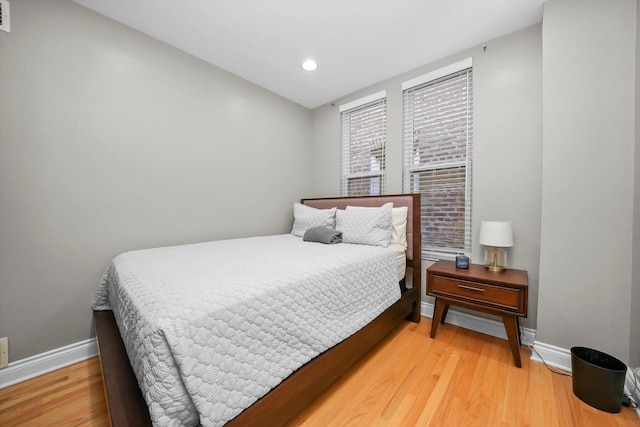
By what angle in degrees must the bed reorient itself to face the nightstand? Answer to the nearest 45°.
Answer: approximately 135° to its left

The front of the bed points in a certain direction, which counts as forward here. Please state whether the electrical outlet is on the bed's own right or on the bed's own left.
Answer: on the bed's own right

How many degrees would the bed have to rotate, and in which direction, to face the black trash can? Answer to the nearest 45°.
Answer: approximately 135° to its left

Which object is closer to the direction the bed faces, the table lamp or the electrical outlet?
the electrical outlet

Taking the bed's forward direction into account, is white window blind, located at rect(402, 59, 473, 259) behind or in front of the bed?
behind

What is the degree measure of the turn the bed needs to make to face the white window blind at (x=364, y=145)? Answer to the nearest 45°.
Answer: approximately 180°

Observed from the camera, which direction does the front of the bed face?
facing the viewer and to the left of the viewer

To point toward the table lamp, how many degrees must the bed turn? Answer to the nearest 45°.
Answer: approximately 135° to its left
